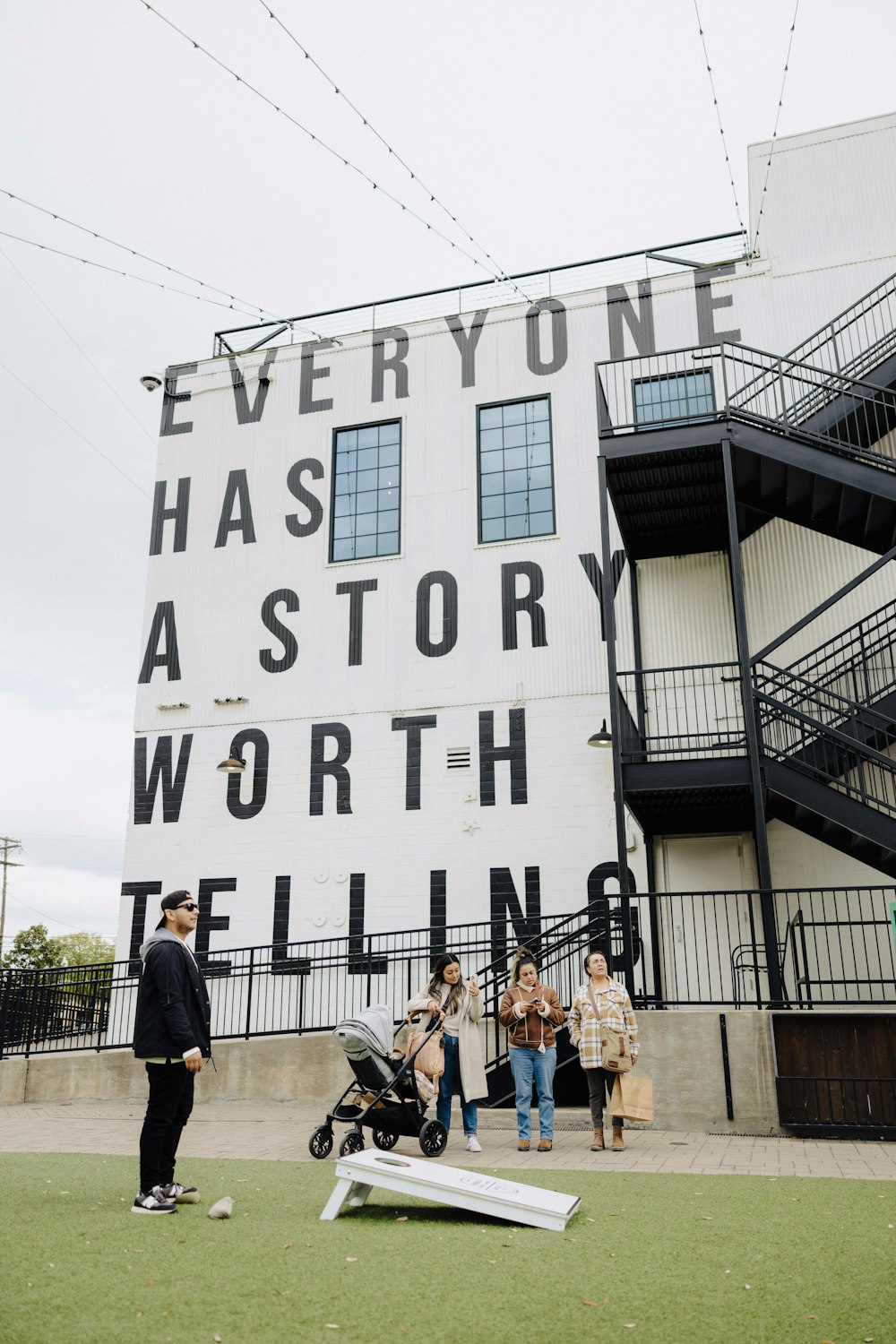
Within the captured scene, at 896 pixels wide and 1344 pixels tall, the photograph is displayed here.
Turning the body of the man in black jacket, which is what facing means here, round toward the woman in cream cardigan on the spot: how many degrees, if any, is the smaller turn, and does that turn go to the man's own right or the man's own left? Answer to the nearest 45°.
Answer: approximately 45° to the man's own left

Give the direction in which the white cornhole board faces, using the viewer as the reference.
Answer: facing to the right of the viewer

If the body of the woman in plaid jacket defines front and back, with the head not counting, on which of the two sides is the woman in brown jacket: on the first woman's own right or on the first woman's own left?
on the first woman's own right

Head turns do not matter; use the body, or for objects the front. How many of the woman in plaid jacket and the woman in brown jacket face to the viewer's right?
0

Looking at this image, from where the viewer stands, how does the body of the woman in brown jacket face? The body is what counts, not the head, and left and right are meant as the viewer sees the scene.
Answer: facing the viewer

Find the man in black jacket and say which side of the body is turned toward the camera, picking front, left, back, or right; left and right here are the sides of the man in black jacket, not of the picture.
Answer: right

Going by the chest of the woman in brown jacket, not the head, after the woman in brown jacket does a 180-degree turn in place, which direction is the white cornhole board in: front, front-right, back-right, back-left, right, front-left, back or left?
back

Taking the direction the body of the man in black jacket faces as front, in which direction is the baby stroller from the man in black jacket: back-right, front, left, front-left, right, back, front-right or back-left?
front-left

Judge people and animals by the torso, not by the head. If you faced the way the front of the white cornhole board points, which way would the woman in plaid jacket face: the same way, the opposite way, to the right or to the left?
to the right

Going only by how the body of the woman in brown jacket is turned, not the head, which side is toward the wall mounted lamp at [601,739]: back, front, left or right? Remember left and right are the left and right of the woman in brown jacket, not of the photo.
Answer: back

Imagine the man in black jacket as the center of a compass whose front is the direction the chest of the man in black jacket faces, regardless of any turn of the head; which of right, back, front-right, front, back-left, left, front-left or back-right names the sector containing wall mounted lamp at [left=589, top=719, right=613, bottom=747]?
front-left

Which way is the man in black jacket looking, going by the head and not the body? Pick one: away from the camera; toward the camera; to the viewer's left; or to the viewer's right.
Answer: to the viewer's right

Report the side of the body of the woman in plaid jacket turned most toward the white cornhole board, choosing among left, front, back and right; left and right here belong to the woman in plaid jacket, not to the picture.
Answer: front

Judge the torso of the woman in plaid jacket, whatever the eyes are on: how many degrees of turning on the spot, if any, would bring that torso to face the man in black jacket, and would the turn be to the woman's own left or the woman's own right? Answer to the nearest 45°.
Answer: approximately 45° to the woman's own right

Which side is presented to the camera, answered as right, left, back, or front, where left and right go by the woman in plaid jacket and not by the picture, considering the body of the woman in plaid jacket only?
front
